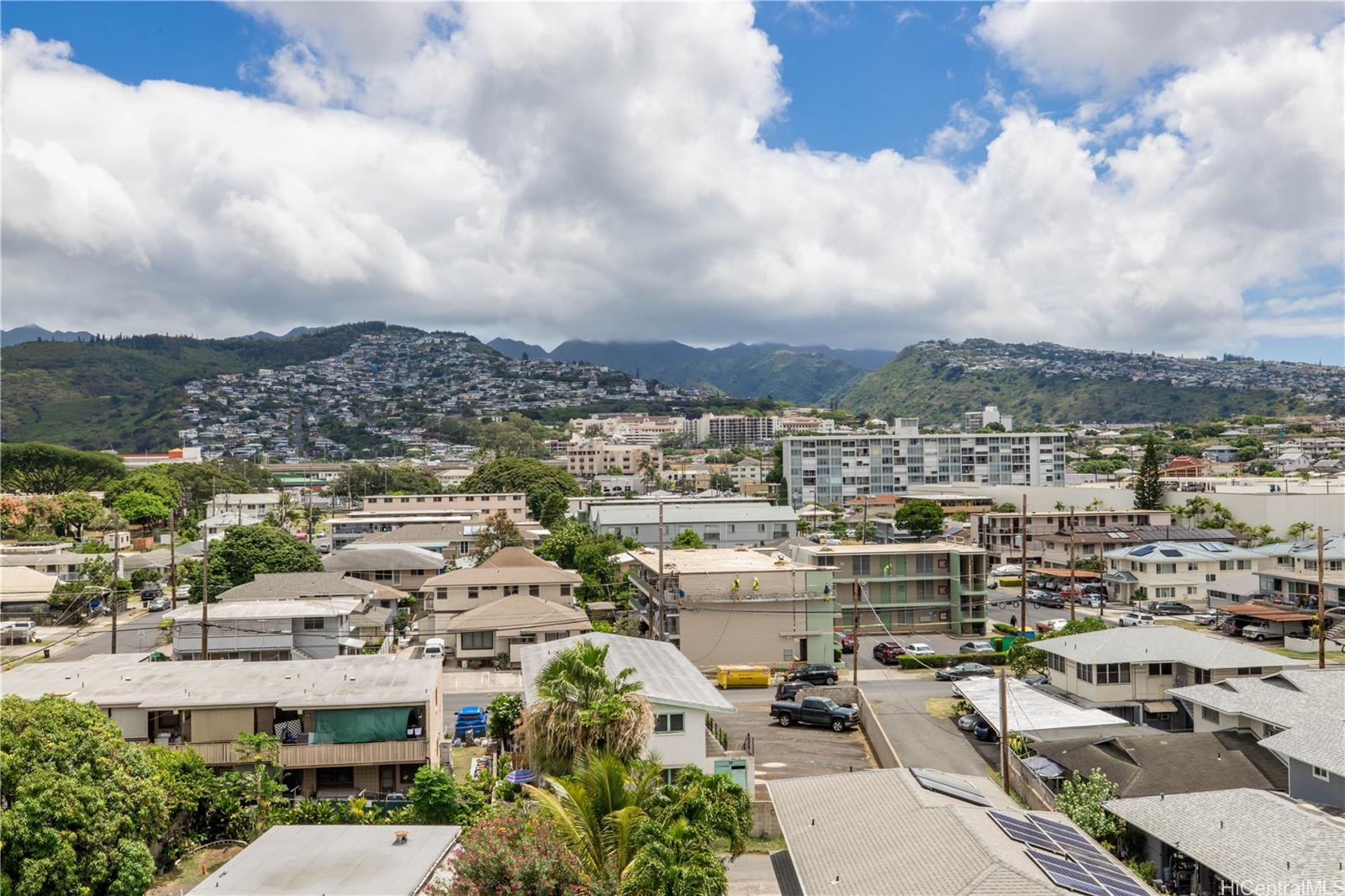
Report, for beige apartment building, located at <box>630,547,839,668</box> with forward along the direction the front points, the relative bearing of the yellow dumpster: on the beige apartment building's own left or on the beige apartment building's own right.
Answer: on the beige apartment building's own left

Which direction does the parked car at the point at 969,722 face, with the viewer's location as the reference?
facing the viewer and to the left of the viewer

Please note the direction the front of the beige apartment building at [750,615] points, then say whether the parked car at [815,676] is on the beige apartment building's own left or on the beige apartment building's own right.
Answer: on the beige apartment building's own left

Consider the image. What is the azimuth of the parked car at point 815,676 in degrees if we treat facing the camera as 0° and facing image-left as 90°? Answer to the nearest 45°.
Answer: approximately 90°

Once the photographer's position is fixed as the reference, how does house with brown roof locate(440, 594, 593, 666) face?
facing the viewer

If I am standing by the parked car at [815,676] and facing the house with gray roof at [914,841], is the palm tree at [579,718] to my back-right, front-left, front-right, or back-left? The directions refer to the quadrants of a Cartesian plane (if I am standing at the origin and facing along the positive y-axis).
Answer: front-right

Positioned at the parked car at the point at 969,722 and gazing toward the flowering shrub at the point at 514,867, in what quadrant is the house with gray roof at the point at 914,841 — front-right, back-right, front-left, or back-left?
front-left

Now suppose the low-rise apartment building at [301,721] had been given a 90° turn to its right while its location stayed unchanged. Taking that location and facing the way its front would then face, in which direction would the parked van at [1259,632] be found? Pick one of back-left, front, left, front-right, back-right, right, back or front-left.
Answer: back

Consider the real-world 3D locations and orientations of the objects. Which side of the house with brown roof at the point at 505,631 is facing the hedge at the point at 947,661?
left

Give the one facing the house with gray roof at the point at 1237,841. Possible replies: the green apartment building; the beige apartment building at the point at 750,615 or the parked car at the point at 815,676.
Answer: the green apartment building

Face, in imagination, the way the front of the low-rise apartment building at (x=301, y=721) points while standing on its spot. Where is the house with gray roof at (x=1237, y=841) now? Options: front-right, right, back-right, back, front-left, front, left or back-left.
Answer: front-left

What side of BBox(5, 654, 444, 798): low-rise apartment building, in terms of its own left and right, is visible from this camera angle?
front
